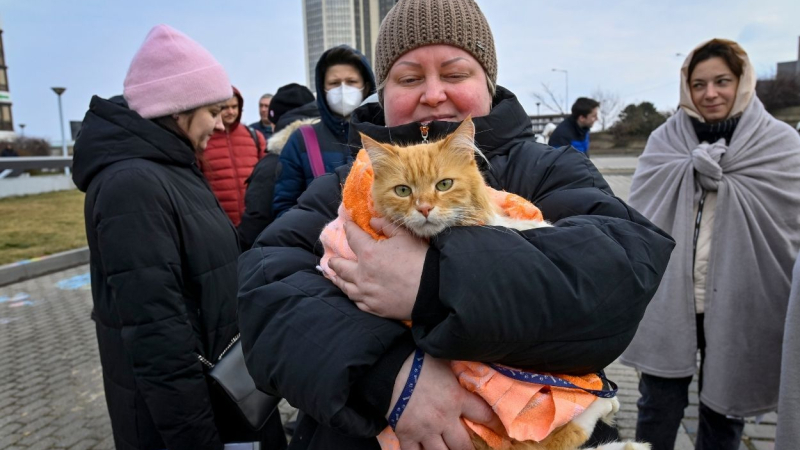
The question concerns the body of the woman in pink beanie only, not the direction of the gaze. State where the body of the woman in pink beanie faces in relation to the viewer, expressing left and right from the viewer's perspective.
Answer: facing to the right of the viewer

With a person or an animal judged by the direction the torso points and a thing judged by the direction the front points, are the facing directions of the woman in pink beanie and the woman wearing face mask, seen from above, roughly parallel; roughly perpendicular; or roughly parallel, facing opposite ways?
roughly perpendicular

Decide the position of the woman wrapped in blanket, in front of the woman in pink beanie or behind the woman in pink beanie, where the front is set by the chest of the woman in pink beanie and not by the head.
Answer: in front

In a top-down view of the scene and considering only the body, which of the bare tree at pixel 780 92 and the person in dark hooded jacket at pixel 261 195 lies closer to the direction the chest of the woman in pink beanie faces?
the bare tree

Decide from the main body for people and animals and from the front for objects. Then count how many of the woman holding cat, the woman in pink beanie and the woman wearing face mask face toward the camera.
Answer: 2

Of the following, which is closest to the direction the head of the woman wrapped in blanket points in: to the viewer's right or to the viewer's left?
to the viewer's left

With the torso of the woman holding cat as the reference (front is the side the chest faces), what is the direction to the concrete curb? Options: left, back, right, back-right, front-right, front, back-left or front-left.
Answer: back-right
